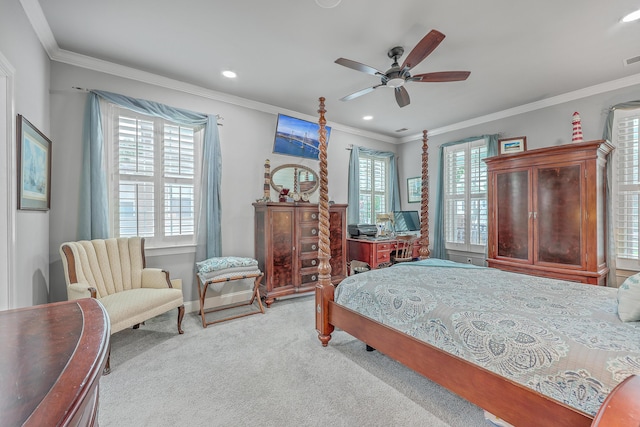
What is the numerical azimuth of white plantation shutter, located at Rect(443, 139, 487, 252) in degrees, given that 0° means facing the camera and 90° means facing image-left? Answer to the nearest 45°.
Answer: approximately 45°

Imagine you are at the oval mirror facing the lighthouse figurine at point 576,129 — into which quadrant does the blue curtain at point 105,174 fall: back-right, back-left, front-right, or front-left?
back-right

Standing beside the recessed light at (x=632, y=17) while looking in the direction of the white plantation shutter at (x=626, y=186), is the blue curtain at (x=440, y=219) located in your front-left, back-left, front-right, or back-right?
front-left

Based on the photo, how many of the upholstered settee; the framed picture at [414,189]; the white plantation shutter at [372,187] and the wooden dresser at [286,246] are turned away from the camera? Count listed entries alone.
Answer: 0

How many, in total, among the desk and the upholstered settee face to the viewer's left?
0

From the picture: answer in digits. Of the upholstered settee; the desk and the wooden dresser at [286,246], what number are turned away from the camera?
0

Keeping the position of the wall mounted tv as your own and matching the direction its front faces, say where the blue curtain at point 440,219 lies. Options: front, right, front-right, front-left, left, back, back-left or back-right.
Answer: front-left

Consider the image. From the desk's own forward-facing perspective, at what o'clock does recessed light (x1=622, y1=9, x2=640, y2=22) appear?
The recessed light is roughly at 12 o'clock from the desk.

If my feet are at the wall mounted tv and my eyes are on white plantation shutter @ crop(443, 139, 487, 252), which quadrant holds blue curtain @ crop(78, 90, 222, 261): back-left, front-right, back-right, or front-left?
back-right

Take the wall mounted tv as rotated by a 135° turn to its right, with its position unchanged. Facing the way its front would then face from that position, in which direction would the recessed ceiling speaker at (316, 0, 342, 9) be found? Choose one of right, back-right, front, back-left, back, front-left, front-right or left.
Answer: left

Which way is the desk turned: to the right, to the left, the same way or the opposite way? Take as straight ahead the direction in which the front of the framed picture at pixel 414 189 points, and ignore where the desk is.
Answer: to the left

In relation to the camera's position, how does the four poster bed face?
facing away from the viewer and to the left of the viewer

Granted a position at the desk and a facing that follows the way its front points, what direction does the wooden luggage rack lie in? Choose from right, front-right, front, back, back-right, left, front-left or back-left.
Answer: right

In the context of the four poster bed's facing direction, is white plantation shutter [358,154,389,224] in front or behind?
in front

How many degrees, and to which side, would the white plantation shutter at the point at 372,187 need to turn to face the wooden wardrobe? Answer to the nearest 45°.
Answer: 0° — it already faces it

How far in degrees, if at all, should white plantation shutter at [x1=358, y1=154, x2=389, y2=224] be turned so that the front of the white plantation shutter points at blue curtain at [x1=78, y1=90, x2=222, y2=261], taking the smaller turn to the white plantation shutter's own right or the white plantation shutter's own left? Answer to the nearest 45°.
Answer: approximately 90° to the white plantation shutter's own right

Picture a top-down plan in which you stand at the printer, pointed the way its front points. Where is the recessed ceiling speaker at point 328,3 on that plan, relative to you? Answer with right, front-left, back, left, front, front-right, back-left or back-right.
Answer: front-right

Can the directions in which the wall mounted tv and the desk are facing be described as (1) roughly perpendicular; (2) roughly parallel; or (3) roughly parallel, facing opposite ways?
roughly parallel
